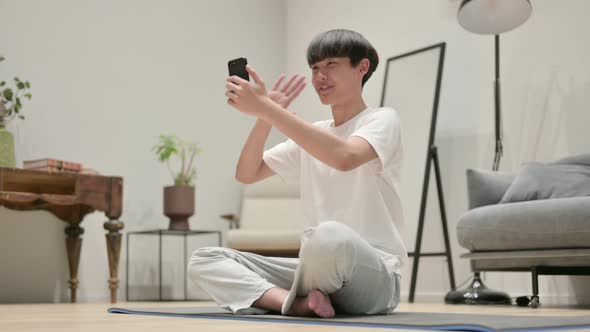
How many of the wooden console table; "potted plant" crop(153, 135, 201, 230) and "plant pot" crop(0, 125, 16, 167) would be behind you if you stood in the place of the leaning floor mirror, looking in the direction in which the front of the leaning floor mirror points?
0

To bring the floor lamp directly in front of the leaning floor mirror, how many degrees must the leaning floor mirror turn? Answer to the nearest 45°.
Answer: approximately 90° to its left

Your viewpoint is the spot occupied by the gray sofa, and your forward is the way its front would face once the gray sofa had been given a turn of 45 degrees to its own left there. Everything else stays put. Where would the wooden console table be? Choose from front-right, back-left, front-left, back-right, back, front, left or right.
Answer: back-right

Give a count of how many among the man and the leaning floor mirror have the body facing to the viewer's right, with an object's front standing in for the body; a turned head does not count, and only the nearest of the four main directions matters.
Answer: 0

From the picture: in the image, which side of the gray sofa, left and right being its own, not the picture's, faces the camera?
front

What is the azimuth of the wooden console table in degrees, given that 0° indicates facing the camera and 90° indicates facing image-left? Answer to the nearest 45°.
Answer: approximately 45°

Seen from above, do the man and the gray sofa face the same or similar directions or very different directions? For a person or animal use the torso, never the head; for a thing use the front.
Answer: same or similar directions

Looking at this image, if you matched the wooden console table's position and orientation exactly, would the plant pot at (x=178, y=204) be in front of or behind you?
behind

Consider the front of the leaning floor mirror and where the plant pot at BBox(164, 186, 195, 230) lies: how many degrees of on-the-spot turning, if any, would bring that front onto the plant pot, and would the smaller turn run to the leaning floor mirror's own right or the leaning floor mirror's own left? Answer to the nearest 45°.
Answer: approximately 45° to the leaning floor mirror's own right

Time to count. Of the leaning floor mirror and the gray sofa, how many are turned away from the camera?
0

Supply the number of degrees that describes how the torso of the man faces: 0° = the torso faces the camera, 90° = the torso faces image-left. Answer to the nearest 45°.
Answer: approximately 45°

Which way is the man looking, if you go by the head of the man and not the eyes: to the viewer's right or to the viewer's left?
to the viewer's left

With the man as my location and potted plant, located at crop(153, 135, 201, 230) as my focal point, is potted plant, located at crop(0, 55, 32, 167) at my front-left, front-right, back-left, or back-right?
front-left

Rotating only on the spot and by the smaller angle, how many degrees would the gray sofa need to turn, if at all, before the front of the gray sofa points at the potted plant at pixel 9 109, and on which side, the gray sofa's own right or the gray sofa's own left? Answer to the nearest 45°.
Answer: approximately 90° to the gray sofa's own right

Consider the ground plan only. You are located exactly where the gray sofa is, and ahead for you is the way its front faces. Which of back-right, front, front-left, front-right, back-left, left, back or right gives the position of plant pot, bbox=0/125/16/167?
right
